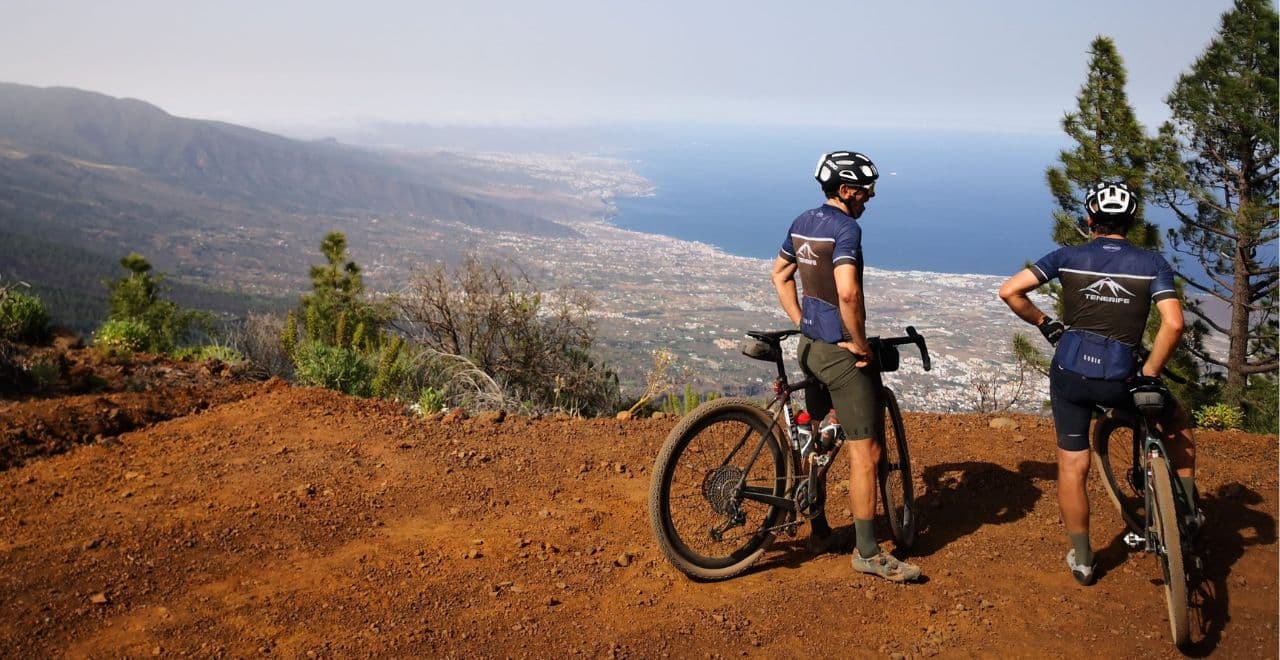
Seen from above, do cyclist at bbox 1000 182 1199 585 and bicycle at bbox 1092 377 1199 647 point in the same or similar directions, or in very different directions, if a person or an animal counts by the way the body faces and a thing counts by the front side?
same or similar directions

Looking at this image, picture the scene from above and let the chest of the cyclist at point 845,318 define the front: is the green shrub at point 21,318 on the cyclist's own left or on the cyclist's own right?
on the cyclist's own left

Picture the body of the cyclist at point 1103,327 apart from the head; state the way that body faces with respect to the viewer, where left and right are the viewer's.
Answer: facing away from the viewer

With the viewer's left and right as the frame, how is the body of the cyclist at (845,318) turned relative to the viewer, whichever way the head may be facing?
facing away from the viewer and to the right of the viewer

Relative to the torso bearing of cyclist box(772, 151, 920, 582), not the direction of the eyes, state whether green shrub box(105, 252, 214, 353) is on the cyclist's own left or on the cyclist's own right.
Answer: on the cyclist's own left

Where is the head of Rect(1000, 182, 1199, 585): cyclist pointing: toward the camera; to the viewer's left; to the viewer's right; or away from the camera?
away from the camera

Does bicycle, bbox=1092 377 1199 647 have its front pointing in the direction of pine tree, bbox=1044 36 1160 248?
yes

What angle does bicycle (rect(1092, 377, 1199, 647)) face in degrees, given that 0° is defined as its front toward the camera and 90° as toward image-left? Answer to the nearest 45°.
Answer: approximately 180°

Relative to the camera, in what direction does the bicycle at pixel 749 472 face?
facing away from the viewer and to the right of the viewer

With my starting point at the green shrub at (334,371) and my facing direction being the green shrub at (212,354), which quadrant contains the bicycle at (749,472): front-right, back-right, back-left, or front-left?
back-left

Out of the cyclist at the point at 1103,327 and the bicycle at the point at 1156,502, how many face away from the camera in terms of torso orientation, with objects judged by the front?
2

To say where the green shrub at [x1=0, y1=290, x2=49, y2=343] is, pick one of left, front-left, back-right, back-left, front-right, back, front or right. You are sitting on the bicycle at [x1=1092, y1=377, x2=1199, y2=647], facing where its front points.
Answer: left

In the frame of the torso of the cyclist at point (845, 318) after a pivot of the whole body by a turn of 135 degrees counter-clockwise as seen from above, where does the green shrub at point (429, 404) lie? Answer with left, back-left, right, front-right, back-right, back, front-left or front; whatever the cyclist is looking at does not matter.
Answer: front-right

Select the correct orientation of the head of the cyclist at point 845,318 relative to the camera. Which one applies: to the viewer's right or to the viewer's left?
to the viewer's right
